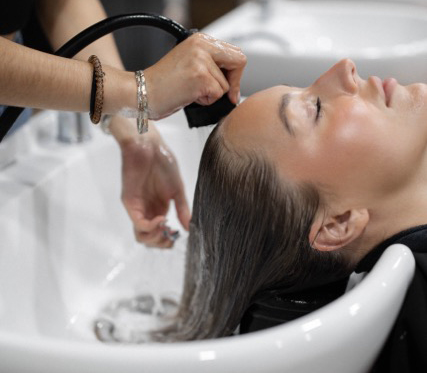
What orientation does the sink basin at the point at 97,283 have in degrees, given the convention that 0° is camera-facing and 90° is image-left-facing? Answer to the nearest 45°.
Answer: approximately 270°

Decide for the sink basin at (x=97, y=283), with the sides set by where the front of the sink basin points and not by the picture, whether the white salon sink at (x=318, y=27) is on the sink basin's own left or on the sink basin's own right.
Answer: on the sink basin's own left
